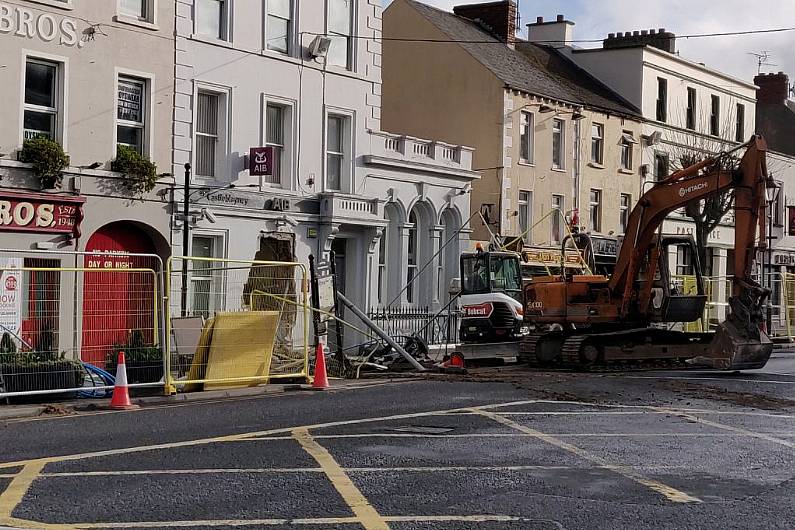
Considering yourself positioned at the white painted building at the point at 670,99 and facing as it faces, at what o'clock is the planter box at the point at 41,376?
The planter box is roughly at 2 o'clock from the white painted building.

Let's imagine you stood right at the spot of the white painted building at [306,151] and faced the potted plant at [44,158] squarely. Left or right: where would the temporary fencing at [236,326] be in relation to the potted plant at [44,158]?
left

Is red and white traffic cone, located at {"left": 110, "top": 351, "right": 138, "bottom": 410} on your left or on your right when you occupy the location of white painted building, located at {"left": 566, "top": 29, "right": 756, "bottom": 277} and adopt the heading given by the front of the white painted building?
on your right

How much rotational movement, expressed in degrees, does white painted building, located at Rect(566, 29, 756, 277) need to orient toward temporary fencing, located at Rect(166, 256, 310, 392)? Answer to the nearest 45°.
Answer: approximately 45° to its right

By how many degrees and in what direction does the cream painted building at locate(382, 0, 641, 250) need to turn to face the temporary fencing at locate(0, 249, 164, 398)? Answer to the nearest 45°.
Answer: approximately 45° to its right
